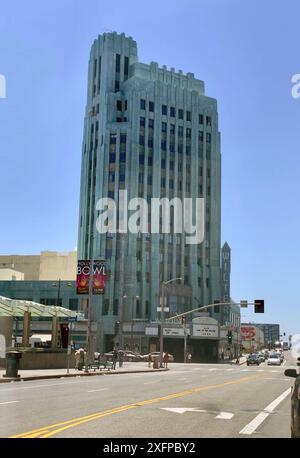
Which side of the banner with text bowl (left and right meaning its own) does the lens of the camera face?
front

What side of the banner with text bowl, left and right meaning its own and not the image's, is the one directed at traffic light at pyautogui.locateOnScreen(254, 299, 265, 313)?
left

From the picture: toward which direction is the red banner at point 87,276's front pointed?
toward the camera

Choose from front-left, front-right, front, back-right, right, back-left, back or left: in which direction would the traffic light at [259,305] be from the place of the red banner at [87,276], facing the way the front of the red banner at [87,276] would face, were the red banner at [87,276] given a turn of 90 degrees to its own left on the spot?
front
